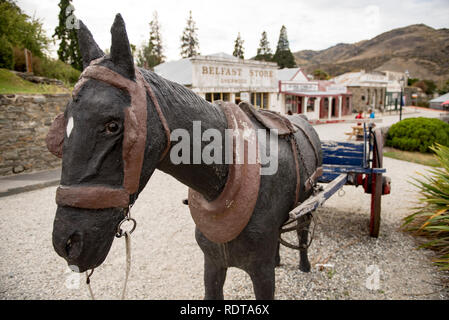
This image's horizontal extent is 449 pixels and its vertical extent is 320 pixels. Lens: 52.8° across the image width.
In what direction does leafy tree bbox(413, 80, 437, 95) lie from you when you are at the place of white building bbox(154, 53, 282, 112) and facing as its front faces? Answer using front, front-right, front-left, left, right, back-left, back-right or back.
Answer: left

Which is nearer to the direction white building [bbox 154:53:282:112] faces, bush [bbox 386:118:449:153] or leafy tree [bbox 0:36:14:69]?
the bush

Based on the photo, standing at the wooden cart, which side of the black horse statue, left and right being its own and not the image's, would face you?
back

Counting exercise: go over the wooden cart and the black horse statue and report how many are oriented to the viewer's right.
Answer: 0

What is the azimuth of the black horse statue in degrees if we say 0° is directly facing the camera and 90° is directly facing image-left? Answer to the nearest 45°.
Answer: approximately 45°

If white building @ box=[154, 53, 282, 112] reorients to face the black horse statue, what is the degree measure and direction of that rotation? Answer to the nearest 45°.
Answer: approximately 45° to its right

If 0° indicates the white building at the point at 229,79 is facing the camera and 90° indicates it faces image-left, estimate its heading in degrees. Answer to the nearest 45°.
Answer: approximately 315°
